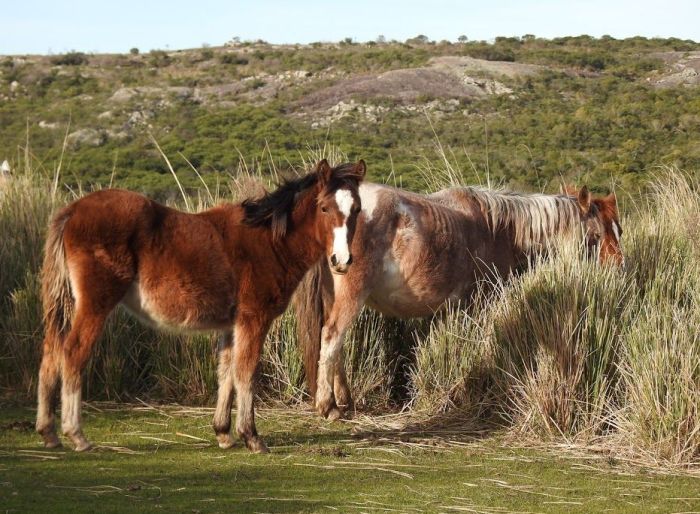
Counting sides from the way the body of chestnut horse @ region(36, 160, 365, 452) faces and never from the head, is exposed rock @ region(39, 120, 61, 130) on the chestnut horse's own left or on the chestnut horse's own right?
on the chestnut horse's own left

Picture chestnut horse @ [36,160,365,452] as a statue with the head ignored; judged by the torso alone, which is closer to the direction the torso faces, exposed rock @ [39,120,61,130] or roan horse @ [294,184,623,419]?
the roan horse

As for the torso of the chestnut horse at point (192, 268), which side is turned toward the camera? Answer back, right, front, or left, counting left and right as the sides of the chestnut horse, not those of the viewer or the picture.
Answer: right

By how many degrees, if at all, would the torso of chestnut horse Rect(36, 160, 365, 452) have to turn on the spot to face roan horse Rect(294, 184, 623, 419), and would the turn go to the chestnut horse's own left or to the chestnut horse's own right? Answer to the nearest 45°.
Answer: approximately 45° to the chestnut horse's own left

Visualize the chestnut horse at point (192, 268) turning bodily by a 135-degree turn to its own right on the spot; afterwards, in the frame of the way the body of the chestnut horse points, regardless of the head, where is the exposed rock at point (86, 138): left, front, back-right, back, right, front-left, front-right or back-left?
back-right

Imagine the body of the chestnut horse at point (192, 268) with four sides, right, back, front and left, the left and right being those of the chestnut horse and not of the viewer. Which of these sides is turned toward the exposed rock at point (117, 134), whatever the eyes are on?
left

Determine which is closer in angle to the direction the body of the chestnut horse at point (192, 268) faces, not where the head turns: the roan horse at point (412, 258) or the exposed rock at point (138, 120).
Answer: the roan horse

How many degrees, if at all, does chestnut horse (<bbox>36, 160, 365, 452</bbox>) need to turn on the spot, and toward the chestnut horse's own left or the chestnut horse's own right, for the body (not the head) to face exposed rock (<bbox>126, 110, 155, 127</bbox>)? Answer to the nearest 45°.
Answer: approximately 90° to the chestnut horse's own left
